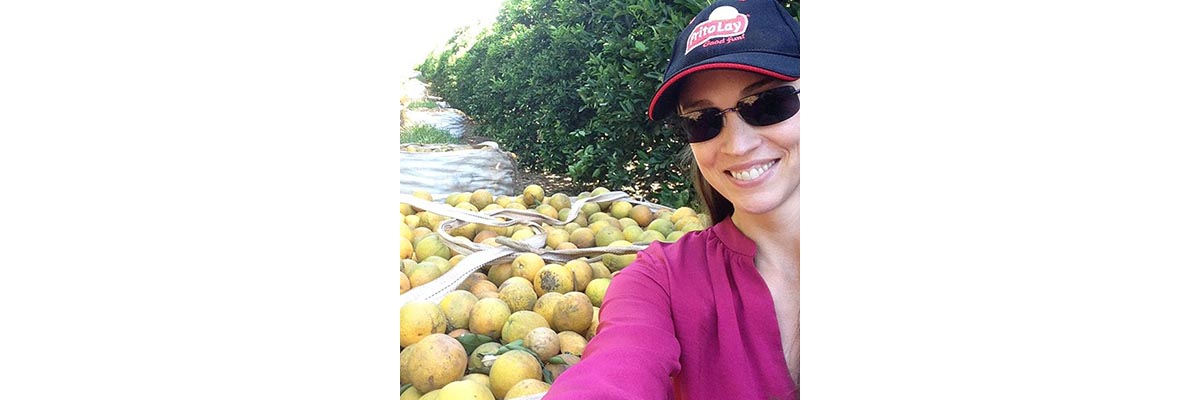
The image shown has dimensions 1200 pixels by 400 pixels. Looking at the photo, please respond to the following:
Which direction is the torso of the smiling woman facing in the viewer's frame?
toward the camera
